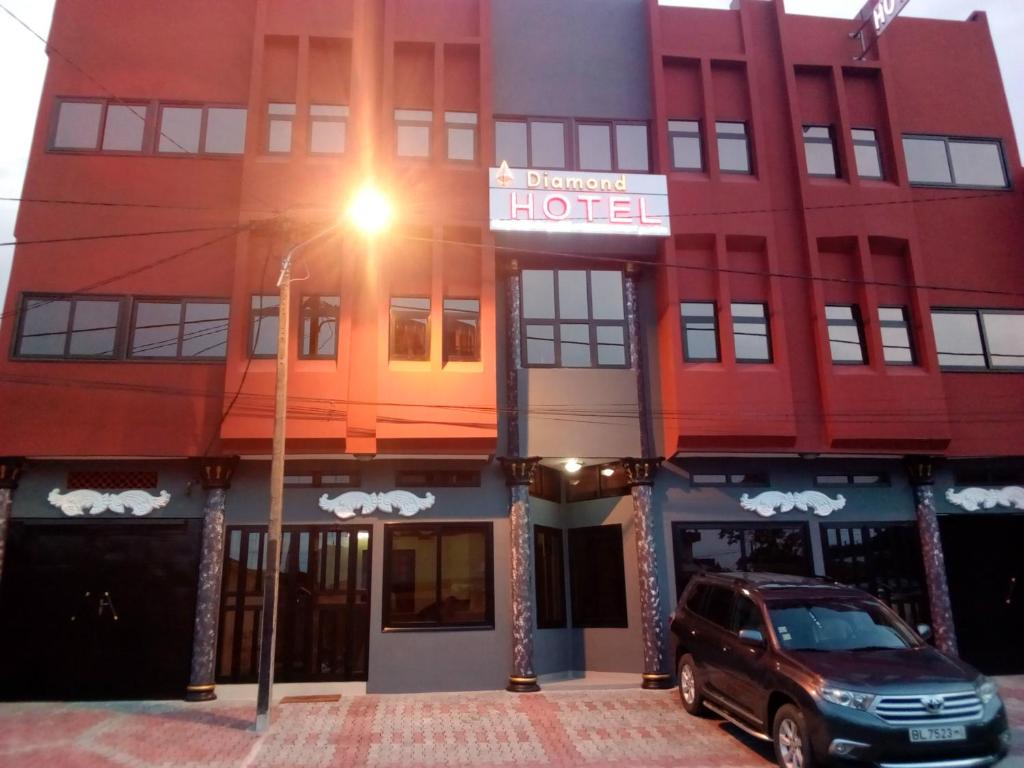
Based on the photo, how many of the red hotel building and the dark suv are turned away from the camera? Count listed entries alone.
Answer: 0

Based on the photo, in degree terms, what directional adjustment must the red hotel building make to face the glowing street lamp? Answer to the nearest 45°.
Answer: approximately 45° to its right

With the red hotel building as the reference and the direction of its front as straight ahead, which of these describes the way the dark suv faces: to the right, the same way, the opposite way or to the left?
the same way

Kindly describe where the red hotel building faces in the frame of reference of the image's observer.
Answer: facing the viewer

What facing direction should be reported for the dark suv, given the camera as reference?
facing the viewer and to the right of the viewer

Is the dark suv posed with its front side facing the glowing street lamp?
no
